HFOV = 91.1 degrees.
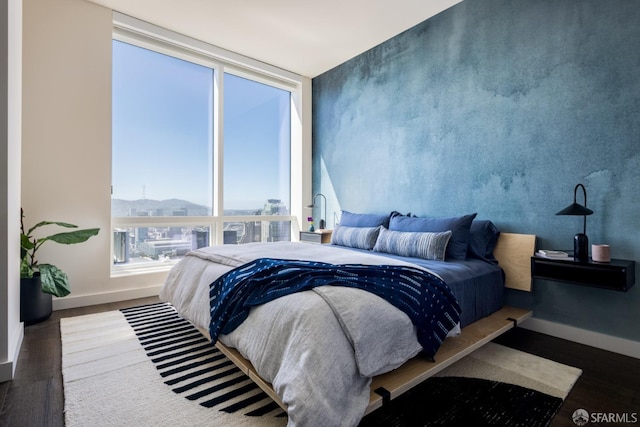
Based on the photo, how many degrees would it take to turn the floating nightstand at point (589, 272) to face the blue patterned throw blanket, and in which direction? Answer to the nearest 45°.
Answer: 0° — it already faces it

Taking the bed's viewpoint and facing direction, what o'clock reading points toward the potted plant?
The potted plant is roughly at 2 o'clock from the bed.

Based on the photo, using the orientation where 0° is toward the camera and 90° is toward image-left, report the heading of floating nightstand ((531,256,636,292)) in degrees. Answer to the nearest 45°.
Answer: approximately 45°

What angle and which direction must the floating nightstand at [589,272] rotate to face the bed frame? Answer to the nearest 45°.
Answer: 0° — it already faces it

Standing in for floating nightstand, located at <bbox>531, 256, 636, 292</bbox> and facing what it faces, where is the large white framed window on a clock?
The large white framed window is roughly at 1 o'clock from the floating nightstand.

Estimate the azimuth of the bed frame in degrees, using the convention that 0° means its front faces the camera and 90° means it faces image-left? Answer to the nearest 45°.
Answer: approximately 45°
